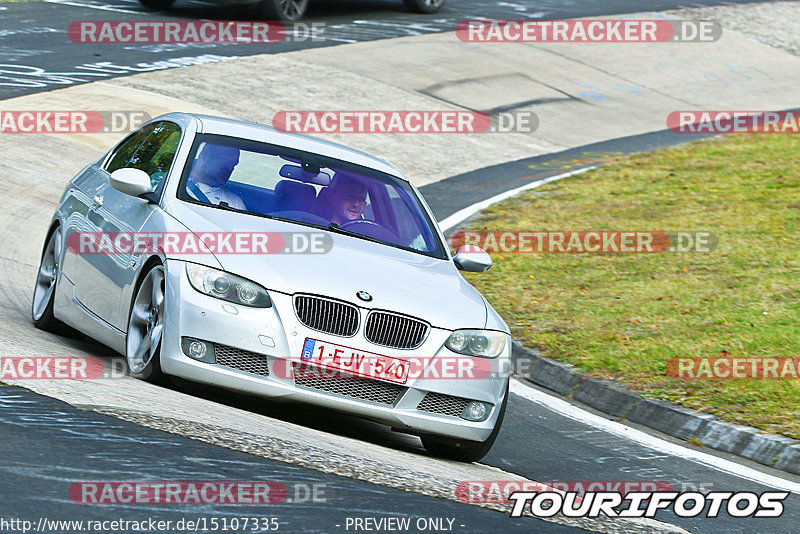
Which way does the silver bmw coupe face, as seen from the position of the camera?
facing the viewer and to the right of the viewer
